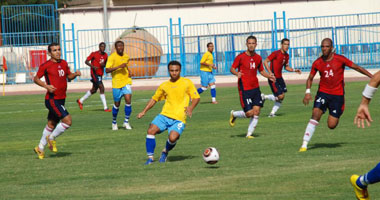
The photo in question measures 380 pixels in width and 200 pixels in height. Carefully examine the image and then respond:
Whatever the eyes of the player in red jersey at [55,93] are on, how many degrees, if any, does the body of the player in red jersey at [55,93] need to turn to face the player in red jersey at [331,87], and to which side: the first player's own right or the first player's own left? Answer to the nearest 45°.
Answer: approximately 45° to the first player's own left

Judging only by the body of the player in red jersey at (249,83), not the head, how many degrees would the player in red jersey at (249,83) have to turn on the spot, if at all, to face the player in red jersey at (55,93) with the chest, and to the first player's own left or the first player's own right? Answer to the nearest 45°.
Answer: approximately 90° to the first player's own right

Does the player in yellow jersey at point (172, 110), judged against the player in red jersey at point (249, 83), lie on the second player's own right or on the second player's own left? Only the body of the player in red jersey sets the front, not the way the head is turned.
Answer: on the second player's own right

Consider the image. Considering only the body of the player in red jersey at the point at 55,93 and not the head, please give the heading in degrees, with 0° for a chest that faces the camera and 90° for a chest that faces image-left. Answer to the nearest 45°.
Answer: approximately 315°

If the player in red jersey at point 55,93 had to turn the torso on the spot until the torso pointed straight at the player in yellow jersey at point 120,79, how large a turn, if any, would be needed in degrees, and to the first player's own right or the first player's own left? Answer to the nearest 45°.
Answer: approximately 135° to the first player's own left
